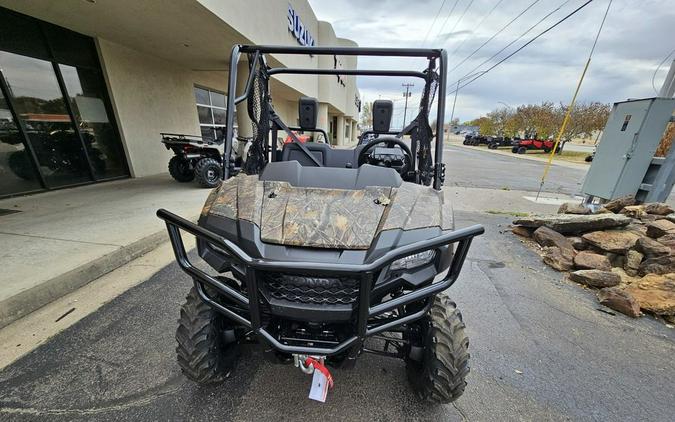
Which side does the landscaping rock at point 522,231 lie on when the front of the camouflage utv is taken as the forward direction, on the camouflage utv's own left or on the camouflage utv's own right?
on the camouflage utv's own left

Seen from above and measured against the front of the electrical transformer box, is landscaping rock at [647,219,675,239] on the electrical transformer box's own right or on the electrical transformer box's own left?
on the electrical transformer box's own left

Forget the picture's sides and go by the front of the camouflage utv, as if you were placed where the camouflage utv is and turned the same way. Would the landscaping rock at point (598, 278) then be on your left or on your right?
on your left

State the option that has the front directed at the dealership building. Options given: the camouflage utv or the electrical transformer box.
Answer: the electrical transformer box

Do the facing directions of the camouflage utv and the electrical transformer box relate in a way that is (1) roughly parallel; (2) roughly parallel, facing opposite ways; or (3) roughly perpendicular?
roughly perpendicular

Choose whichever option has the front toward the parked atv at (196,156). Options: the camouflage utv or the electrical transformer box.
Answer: the electrical transformer box

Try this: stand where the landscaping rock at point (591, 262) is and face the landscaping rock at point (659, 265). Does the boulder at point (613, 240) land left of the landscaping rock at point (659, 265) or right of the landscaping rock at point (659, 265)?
left

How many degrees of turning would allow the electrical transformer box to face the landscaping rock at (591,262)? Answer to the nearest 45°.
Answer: approximately 45° to its left

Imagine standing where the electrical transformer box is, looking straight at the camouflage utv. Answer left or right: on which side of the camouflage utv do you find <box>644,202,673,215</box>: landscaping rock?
left

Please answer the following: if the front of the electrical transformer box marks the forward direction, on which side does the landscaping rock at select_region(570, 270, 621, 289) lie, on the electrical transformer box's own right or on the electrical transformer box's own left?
on the electrical transformer box's own left

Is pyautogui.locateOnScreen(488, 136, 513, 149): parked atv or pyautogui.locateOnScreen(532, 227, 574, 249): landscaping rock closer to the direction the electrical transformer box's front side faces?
the landscaping rock

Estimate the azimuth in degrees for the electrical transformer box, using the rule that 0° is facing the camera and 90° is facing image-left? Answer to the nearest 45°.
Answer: approximately 45°

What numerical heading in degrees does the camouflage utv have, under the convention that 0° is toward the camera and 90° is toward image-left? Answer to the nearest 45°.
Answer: approximately 0°
